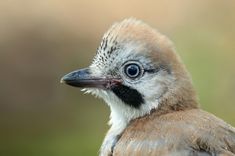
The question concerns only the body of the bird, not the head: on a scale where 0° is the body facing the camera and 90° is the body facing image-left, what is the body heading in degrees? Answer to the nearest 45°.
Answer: approximately 90°
